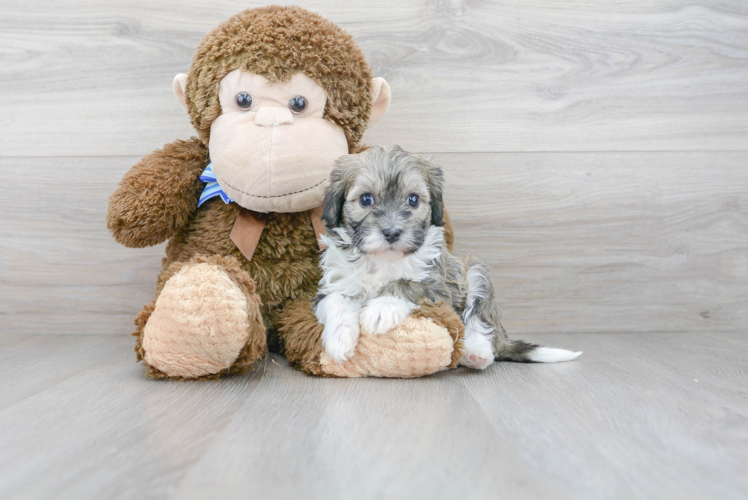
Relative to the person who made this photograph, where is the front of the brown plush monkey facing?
facing the viewer

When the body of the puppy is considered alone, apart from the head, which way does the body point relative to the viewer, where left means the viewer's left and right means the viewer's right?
facing the viewer and to the left of the viewer
